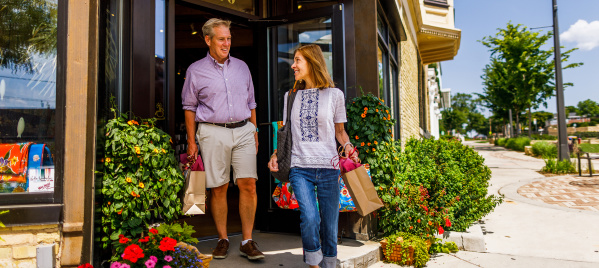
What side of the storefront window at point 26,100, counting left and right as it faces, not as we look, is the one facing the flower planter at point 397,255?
left

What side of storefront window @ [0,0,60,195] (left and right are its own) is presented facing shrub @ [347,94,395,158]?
left

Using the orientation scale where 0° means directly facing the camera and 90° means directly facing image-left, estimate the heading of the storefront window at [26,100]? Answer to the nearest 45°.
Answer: approximately 0°

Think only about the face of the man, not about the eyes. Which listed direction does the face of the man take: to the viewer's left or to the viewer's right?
to the viewer's right

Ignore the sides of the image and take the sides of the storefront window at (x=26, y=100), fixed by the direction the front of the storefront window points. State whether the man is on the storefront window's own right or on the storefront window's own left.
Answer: on the storefront window's own left

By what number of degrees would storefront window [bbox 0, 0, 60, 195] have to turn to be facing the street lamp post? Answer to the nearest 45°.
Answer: approximately 90° to its left

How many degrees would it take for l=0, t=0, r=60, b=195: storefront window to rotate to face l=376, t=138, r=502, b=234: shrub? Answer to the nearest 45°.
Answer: approximately 90° to its left

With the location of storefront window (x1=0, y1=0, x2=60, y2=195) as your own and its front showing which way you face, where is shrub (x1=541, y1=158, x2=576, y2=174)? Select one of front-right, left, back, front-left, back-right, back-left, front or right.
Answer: left
